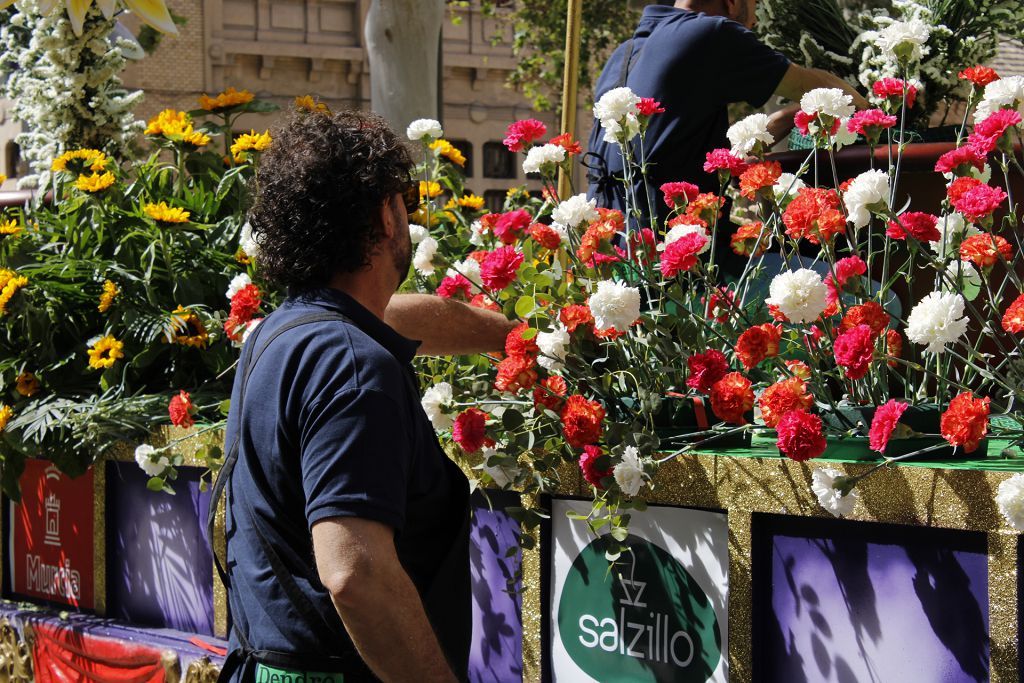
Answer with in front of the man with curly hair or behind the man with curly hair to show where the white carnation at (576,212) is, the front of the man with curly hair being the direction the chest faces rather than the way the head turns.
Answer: in front

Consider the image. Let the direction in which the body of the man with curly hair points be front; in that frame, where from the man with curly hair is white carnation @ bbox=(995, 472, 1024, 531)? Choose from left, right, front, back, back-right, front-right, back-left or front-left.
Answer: front-right

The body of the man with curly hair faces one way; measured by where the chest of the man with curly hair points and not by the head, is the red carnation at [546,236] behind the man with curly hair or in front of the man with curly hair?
in front

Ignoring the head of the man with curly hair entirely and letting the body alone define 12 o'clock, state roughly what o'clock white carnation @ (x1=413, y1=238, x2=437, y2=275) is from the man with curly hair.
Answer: The white carnation is roughly at 11 o'clock from the man with curly hair.

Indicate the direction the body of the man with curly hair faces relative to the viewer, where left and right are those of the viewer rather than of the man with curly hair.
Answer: facing away from the viewer and to the right of the viewer

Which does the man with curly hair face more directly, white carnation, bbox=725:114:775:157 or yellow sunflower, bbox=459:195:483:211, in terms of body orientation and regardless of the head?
the white carnation

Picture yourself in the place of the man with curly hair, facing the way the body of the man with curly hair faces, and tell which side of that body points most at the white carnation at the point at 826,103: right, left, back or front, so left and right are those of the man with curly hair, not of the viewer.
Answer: front

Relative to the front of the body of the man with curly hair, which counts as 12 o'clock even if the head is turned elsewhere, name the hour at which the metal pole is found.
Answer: The metal pole is roughly at 11 o'clock from the man with curly hair.

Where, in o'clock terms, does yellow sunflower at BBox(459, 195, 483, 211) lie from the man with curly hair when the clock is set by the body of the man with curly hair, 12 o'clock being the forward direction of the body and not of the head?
The yellow sunflower is roughly at 11 o'clock from the man with curly hair.

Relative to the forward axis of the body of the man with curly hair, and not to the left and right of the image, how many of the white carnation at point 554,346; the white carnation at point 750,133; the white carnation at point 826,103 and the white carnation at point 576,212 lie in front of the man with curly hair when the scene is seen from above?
4

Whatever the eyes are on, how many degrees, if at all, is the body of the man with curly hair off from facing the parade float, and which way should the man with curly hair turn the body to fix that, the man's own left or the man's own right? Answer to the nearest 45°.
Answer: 0° — they already face it

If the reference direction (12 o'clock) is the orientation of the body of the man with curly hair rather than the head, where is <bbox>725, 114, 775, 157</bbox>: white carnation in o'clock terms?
The white carnation is roughly at 12 o'clock from the man with curly hair.

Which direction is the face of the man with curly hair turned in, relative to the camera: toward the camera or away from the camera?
away from the camera

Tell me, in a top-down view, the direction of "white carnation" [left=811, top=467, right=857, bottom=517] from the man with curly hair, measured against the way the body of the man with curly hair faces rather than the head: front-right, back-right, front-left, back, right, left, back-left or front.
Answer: front-right

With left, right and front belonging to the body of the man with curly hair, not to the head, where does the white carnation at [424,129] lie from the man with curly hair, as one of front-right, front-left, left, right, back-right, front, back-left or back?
front-left
